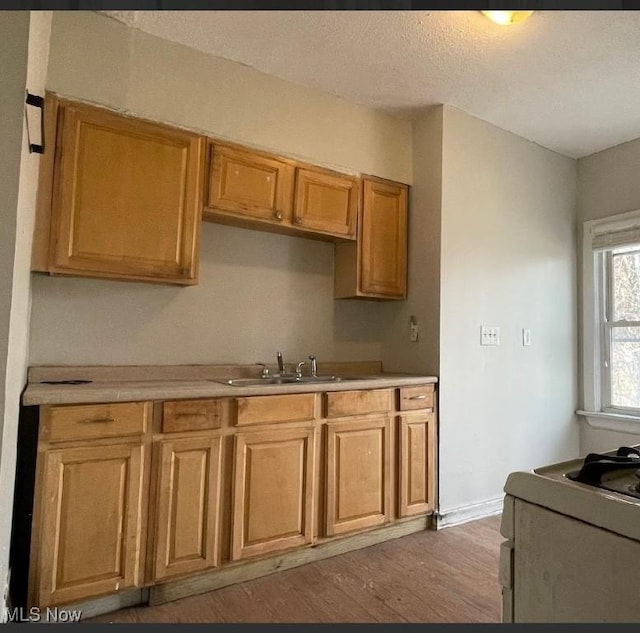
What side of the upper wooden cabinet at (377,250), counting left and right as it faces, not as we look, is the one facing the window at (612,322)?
left

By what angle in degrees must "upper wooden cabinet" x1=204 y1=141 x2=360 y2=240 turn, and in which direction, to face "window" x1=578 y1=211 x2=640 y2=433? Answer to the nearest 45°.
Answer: approximately 45° to its left

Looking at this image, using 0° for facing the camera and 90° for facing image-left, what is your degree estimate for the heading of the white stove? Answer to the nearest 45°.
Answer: approximately 135°

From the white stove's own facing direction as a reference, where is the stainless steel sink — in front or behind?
in front

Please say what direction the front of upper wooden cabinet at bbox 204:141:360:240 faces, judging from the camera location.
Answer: facing the viewer and to the right of the viewer

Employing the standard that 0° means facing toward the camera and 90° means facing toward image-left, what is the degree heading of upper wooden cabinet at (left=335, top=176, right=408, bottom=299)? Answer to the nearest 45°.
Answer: approximately 315°

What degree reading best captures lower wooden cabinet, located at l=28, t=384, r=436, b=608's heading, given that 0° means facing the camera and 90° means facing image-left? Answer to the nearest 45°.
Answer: approximately 315°

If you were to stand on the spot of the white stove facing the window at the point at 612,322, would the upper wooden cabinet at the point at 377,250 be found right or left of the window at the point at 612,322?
left

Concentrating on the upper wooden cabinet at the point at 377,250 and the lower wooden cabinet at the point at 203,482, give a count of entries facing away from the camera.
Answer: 0
